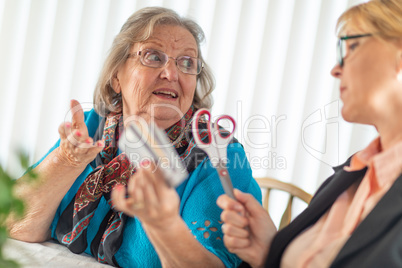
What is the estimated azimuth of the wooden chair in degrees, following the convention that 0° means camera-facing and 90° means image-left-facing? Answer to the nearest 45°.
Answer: approximately 45°

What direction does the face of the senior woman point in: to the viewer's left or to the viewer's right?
to the viewer's right

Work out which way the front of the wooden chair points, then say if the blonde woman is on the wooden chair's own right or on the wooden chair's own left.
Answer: on the wooden chair's own left

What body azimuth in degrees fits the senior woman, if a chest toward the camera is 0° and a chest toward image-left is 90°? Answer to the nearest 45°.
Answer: approximately 45°

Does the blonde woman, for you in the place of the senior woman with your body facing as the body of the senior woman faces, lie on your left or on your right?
on your left

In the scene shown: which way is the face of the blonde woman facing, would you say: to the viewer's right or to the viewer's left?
to the viewer's left

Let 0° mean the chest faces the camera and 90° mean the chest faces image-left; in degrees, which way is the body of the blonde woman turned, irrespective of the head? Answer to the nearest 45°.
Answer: approximately 45°
